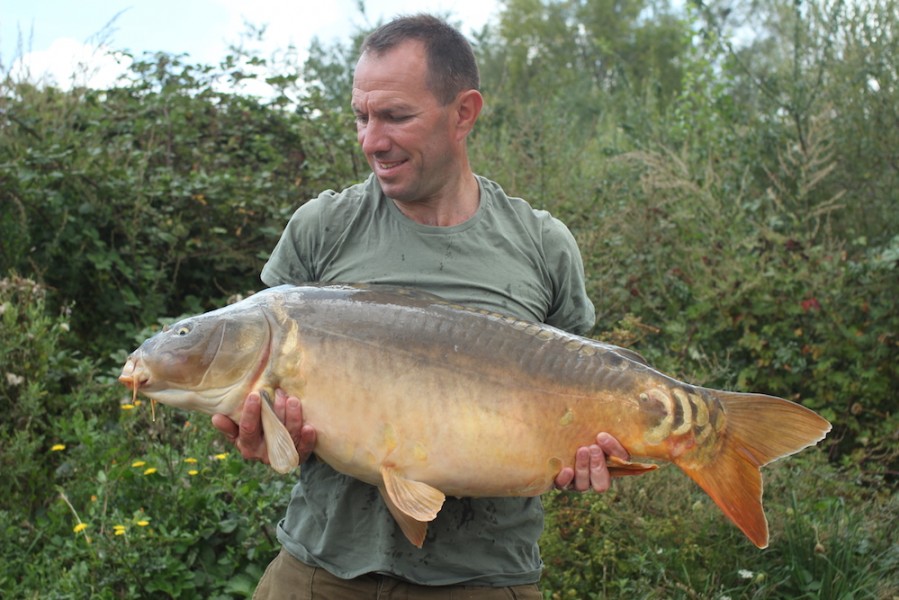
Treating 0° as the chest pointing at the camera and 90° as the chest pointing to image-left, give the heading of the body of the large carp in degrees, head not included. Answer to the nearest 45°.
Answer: approximately 90°

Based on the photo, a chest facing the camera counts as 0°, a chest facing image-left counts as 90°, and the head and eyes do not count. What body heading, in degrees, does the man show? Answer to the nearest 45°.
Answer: approximately 0°
